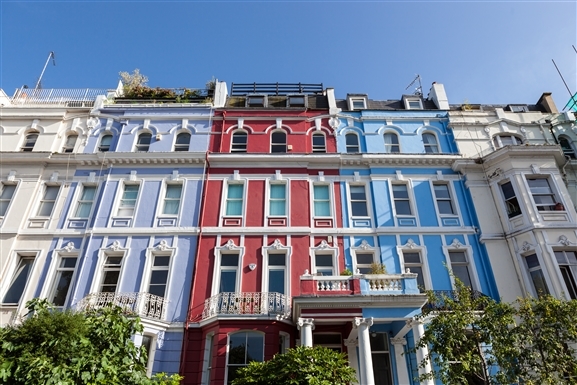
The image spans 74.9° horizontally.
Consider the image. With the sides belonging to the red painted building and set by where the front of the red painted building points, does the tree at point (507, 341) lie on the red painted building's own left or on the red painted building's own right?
on the red painted building's own left

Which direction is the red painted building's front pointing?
toward the camera

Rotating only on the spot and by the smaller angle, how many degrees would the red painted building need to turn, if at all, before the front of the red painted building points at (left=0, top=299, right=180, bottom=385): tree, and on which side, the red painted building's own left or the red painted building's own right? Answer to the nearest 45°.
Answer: approximately 45° to the red painted building's own right
